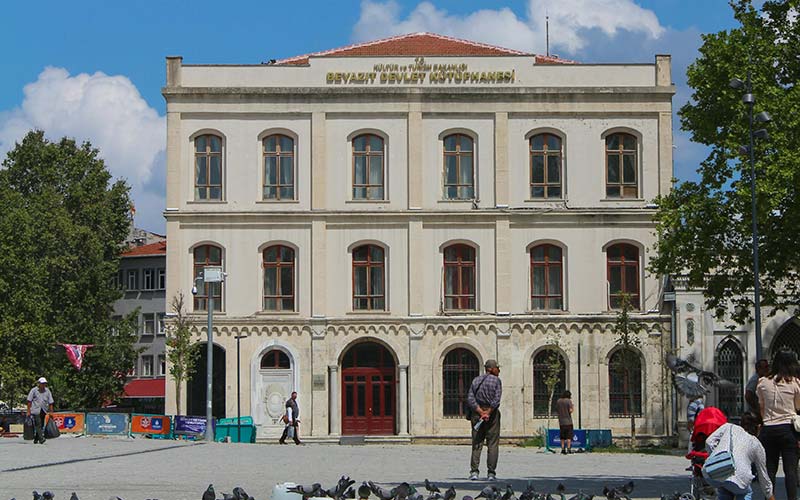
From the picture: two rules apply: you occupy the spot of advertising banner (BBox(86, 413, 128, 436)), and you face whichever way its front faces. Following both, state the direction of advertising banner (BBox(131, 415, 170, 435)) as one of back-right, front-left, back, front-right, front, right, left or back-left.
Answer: left

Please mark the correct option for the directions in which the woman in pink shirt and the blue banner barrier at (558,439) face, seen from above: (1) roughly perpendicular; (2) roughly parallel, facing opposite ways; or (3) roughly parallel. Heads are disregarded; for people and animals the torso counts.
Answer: roughly parallel, facing opposite ways

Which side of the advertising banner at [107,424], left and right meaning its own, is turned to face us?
front

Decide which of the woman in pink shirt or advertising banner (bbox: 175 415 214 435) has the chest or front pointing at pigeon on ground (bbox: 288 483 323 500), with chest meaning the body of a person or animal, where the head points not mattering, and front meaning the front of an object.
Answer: the advertising banner

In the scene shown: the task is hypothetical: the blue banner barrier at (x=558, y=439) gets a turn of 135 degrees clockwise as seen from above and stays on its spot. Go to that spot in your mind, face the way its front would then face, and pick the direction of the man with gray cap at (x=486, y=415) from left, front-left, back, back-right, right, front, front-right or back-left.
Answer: back-left

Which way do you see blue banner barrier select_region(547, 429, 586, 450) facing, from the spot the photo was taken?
facing the viewer

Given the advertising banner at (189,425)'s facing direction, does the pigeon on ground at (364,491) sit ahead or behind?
ahead

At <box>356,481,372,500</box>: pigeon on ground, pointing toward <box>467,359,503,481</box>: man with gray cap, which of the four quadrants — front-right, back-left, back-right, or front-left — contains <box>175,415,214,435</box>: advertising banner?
front-left

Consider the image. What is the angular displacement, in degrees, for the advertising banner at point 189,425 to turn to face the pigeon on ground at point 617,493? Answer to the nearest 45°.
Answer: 0° — it already faces it

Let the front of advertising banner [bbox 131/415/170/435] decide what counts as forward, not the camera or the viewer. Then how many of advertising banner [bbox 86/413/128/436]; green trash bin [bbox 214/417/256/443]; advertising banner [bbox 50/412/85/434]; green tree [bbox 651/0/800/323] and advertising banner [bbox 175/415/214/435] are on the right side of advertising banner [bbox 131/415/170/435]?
2

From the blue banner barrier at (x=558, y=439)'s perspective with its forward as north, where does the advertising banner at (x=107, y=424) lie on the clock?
The advertising banner is roughly at 3 o'clock from the blue banner barrier.

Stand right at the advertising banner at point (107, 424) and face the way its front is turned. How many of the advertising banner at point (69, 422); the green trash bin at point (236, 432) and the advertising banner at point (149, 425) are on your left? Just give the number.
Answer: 2

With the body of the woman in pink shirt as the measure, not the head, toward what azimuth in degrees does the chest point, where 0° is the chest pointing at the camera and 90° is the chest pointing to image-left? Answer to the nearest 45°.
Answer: approximately 180°

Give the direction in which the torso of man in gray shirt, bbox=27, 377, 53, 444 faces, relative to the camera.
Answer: toward the camera

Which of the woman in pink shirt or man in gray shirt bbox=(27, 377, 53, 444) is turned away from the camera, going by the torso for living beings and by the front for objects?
the woman in pink shirt

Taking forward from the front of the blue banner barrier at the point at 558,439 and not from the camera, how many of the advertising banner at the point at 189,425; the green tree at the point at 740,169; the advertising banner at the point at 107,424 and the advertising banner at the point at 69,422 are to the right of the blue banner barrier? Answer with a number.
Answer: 3

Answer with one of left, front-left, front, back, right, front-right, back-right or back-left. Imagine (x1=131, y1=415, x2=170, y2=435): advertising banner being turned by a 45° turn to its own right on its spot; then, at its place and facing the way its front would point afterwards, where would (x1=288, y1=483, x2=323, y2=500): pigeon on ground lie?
front-left
